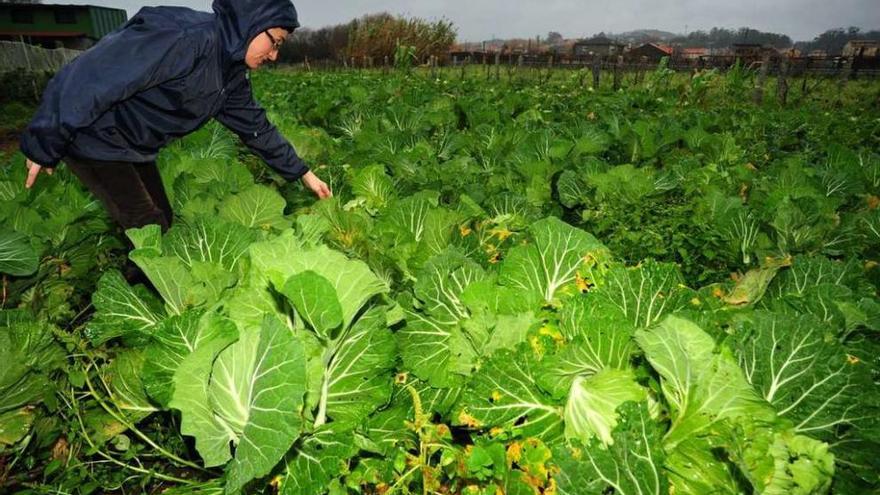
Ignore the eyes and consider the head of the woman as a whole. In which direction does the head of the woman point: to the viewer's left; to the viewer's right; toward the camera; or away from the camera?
to the viewer's right

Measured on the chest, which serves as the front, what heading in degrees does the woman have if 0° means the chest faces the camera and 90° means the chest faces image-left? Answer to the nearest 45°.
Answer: approximately 270°

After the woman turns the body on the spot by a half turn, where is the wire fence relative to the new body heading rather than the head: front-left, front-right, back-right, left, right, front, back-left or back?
right

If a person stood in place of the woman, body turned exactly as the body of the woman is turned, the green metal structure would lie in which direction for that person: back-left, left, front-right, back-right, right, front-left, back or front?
left
